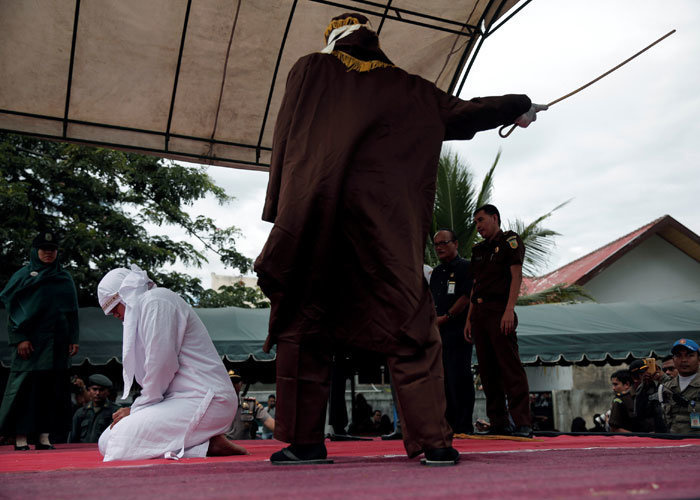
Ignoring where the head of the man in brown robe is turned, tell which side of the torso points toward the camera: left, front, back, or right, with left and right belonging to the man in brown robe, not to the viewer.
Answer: back

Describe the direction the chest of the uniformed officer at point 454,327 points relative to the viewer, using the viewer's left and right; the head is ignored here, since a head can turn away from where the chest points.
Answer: facing the viewer and to the left of the viewer

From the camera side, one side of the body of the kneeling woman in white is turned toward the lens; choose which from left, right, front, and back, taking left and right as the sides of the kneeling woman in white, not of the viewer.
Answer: left

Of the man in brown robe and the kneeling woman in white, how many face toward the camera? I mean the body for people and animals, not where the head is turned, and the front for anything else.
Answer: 0

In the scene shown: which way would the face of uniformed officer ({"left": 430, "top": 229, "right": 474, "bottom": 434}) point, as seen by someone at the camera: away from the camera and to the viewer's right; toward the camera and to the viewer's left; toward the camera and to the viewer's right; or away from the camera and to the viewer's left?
toward the camera and to the viewer's left

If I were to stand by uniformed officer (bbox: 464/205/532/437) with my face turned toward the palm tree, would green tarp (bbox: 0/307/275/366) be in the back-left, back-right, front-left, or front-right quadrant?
front-left

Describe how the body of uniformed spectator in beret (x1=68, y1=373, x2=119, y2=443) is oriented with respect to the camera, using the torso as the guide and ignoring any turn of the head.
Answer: toward the camera

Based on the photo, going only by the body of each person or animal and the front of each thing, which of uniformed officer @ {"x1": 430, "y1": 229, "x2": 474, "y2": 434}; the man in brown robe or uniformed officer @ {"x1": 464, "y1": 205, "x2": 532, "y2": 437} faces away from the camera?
the man in brown robe

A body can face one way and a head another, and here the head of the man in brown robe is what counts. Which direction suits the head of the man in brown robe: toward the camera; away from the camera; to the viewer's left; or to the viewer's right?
away from the camera
